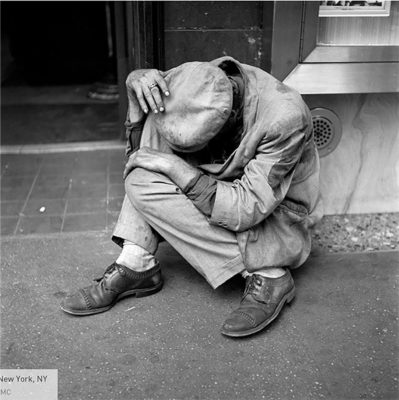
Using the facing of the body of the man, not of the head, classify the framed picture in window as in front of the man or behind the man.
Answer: behind

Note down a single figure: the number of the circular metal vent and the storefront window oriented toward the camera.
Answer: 2

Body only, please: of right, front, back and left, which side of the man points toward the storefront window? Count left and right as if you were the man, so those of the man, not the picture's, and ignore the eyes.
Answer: back

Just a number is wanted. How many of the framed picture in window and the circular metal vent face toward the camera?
2

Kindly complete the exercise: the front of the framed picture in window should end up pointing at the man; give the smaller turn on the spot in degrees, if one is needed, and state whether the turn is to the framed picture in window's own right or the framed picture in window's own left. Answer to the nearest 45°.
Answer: approximately 45° to the framed picture in window's own right

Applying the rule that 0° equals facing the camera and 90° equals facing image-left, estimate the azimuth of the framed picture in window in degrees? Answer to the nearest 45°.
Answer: approximately 0°

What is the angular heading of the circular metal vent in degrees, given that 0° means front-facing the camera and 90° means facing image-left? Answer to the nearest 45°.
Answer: approximately 0°
